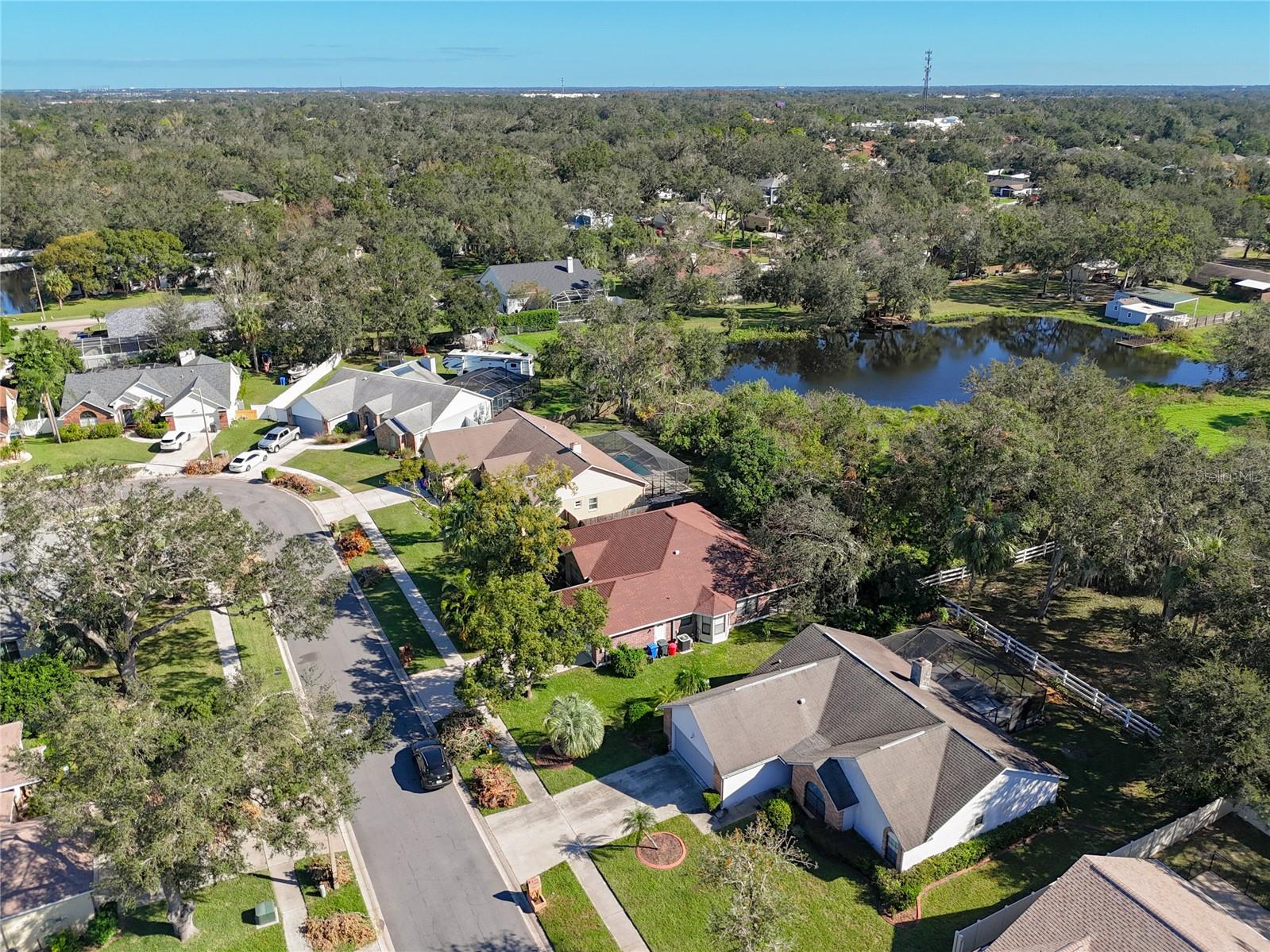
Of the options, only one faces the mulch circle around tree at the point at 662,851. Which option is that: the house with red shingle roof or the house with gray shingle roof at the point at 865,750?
the house with gray shingle roof

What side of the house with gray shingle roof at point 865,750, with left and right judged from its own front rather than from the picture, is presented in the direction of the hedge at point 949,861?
left

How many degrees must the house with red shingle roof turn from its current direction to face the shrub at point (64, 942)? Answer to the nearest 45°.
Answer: approximately 45° to its left

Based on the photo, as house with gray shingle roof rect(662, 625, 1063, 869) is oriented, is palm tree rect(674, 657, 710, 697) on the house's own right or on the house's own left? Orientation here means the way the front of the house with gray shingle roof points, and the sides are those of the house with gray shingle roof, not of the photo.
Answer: on the house's own right

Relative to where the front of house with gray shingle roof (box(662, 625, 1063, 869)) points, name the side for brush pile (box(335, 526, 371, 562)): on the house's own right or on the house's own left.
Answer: on the house's own right

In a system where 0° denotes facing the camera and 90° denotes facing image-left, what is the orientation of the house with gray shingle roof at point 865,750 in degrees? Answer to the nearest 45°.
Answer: approximately 45°

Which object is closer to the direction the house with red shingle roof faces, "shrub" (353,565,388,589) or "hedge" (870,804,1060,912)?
the shrub

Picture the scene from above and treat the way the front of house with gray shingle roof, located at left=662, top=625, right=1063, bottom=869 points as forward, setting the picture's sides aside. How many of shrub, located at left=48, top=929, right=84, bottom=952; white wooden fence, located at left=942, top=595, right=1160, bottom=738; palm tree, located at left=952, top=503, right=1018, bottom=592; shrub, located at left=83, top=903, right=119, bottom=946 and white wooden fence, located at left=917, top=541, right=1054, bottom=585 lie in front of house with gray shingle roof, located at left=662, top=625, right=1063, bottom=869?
2

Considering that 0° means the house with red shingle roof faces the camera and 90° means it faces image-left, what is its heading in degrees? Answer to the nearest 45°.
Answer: approximately 90°

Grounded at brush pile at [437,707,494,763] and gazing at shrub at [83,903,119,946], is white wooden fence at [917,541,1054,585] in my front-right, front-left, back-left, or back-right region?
back-left

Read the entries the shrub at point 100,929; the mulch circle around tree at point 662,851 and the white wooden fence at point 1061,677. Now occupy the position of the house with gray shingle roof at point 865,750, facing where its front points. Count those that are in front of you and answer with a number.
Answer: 2

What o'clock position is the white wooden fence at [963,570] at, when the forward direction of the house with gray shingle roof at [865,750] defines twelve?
The white wooden fence is roughly at 5 o'clock from the house with gray shingle roof.

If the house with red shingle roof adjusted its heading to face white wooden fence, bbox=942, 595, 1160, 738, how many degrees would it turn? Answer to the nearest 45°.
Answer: approximately 180°

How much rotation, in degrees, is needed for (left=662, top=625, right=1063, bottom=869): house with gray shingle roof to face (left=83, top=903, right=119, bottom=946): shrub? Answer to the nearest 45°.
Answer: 0° — it already faces it
